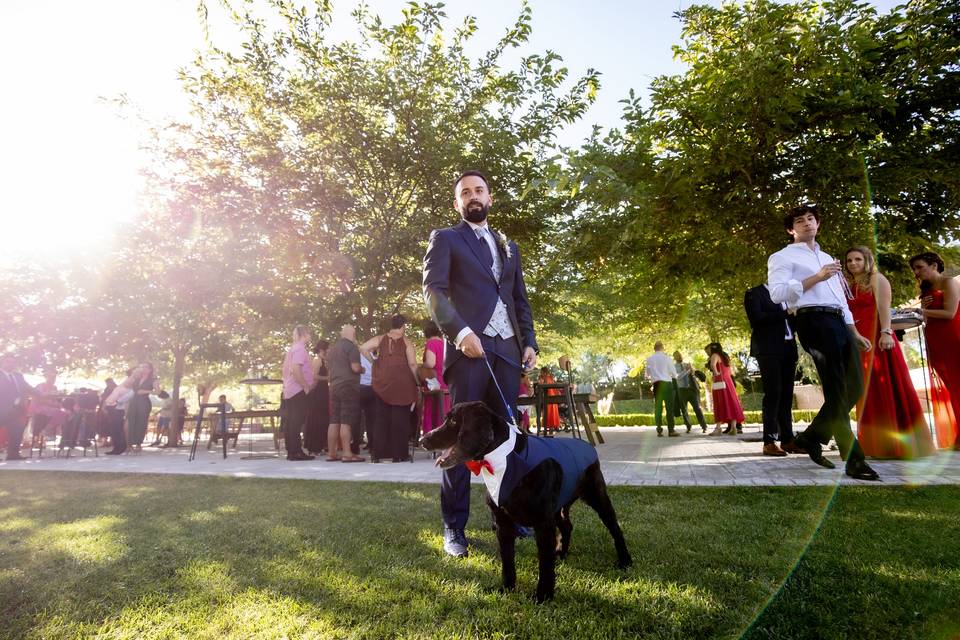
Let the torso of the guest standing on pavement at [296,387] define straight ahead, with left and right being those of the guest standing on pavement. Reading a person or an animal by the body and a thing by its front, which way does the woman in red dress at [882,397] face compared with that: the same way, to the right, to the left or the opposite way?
the opposite way

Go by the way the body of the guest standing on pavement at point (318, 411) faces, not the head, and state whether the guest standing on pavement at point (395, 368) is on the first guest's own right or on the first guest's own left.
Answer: on the first guest's own right

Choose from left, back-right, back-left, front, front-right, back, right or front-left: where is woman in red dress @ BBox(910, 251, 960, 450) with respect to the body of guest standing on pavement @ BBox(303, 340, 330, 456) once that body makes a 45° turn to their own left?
right

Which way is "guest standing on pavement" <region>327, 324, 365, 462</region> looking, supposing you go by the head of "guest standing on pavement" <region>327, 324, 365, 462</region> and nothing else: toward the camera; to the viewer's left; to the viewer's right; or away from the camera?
away from the camera

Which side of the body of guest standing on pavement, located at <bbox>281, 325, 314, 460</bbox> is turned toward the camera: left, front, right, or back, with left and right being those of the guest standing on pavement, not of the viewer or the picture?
right

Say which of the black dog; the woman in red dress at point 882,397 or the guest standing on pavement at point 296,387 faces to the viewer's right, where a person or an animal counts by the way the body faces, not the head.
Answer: the guest standing on pavement

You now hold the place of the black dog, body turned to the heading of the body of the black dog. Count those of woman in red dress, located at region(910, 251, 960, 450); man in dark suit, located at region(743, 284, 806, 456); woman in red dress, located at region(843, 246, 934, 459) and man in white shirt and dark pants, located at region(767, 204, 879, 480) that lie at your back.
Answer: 4

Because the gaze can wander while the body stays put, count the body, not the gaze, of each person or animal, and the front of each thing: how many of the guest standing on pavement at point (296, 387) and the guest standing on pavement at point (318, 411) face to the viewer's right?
2

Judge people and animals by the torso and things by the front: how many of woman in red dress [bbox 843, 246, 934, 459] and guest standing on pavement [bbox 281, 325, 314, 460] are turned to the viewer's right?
1

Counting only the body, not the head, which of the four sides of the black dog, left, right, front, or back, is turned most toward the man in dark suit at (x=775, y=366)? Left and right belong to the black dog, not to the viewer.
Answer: back

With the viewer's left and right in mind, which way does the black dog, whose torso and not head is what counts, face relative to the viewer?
facing the viewer and to the left of the viewer

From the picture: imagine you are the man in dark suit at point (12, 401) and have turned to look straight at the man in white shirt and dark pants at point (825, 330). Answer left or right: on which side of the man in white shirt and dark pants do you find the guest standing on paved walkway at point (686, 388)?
left

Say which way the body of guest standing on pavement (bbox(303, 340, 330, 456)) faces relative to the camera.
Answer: to the viewer's right

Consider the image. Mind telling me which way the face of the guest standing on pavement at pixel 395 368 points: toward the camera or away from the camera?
away from the camera

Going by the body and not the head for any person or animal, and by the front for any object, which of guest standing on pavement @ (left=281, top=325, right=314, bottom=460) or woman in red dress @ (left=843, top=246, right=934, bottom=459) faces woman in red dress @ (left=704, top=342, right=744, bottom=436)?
the guest standing on pavement

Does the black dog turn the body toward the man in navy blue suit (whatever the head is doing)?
no

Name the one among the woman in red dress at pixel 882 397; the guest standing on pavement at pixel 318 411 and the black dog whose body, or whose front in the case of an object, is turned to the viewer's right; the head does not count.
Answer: the guest standing on pavement
